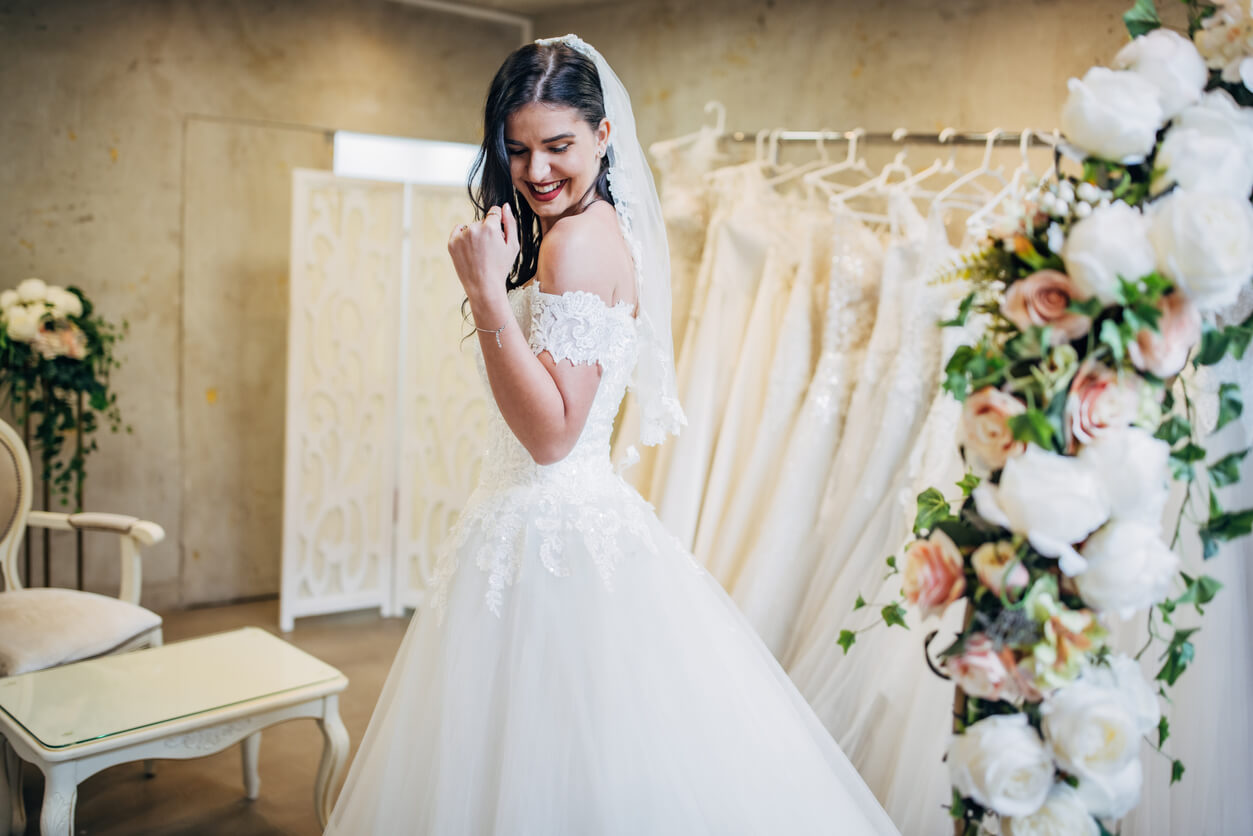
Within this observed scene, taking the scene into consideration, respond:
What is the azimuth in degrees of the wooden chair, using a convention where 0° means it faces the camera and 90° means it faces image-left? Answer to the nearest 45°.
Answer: approximately 315°

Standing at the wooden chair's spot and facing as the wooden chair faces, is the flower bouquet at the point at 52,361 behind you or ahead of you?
behind

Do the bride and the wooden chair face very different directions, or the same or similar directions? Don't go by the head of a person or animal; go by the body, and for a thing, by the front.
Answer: very different directions

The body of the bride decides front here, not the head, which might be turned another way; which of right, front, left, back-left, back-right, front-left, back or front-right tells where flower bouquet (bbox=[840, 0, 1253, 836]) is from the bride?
back-left

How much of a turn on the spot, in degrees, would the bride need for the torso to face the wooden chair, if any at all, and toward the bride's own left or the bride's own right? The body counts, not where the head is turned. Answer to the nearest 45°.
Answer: approximately 45° to the bride's own right

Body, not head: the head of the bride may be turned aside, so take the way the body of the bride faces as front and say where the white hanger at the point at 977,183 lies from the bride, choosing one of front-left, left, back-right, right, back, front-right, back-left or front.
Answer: back-right

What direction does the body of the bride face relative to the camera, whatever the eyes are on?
to the viewer's left

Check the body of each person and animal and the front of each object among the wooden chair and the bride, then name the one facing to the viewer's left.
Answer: the bride

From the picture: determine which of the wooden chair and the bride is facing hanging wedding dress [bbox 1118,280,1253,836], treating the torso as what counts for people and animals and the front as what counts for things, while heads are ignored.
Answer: the wooden chair

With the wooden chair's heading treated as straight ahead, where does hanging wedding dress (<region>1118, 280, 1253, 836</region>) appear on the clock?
The hanging wedding dress is roughly at 12 o'clock from the wooden chair.
